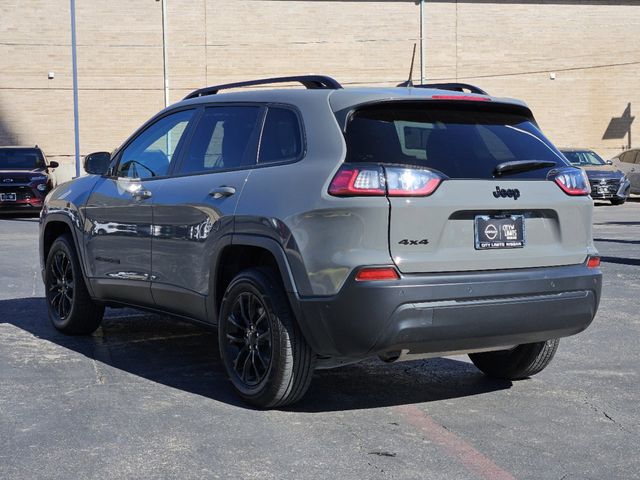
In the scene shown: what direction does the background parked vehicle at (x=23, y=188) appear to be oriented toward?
toward the camera

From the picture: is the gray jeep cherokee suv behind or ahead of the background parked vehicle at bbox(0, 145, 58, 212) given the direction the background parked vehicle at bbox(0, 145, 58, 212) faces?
ahead

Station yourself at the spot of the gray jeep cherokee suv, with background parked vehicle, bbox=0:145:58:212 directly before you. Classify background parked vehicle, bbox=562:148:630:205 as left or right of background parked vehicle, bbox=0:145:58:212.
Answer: right

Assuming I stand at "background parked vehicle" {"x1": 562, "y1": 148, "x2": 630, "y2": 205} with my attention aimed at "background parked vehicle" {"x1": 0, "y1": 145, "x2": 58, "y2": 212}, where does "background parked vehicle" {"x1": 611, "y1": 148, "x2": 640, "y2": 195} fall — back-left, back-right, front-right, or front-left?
back-right

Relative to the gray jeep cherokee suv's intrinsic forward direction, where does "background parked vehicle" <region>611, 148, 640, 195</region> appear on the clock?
The background parked vehicle is roughly at 2 o'clock from the gray jeep cherokee suv.

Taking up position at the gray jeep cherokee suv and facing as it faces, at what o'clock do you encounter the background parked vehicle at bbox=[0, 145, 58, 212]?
The background parked vehicle is roughly at 1 o'clock from the gray jeep cherokee suv.

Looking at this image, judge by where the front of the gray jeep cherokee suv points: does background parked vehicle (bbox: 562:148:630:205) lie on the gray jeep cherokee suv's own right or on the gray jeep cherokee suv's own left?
on the gray jeep cherokee suv's own right

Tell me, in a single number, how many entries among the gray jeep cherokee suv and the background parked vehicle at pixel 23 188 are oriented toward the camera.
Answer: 1

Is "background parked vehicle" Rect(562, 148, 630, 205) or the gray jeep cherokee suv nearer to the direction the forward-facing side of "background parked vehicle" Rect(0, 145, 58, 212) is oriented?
the gray jeep cherokee suv

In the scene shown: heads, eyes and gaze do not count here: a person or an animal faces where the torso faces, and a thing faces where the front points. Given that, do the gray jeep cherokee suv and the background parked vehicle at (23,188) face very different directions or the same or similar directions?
very different directions

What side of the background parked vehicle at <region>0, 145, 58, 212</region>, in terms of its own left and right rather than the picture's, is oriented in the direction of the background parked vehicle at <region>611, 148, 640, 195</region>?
left

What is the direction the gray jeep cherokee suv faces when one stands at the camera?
facing away from the viewer and to the left of the viewer
